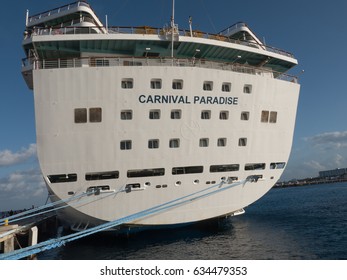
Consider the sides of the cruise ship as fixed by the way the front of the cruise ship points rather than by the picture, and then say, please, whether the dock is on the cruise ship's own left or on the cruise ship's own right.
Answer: on the cruise ship's own left

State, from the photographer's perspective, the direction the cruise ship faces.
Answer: facing away from the viewer

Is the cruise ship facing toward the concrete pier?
no
